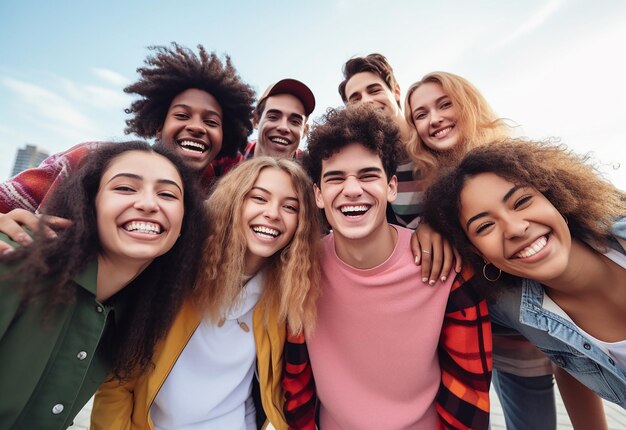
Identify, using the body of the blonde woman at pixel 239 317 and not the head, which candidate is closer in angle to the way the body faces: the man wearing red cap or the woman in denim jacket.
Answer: the woman in denim jacket

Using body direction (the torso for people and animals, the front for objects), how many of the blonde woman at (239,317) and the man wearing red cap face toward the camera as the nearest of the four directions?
2

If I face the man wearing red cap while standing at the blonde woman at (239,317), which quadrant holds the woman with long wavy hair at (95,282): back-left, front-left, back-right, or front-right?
back-left

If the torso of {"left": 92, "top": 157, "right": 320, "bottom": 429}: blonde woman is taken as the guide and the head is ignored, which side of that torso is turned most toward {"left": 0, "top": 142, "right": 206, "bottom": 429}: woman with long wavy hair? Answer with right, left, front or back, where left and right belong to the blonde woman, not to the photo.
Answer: right

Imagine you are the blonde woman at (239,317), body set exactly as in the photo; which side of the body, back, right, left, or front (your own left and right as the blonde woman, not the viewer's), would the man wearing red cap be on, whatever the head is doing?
back

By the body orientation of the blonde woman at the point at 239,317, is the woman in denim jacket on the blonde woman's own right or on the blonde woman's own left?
on the blonde woman's own left

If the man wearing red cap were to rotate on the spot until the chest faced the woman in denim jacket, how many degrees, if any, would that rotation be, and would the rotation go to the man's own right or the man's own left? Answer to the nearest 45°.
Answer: approximately 45° to the man's own left
